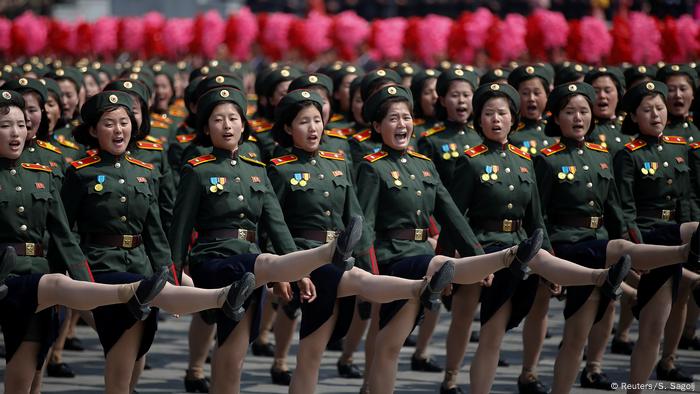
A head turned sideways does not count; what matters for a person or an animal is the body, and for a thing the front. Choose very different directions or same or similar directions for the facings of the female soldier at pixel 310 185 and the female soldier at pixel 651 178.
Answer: same or similar directions

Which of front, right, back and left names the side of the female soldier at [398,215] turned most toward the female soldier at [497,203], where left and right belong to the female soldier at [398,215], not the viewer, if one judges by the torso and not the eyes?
left

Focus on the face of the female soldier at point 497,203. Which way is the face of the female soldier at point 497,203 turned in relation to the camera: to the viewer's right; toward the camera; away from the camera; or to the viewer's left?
toward the camera

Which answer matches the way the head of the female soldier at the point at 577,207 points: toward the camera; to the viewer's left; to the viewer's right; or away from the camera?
toward the camera

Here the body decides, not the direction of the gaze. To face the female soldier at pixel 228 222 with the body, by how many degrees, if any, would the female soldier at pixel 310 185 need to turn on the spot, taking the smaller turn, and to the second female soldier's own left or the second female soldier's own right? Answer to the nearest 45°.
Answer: approximately 90° to the second female soldier's own right

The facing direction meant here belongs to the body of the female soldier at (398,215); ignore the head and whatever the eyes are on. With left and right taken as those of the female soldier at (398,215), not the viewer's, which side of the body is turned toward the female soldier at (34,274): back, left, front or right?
right

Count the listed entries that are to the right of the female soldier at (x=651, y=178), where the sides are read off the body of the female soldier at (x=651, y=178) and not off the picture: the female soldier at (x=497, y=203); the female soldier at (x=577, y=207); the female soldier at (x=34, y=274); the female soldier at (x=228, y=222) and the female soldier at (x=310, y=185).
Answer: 5

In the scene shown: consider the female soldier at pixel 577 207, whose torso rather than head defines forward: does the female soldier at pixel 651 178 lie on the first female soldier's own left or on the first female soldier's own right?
on the first female soldier's own left

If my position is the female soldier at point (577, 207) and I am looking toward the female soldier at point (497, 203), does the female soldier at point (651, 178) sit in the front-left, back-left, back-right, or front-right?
back-right

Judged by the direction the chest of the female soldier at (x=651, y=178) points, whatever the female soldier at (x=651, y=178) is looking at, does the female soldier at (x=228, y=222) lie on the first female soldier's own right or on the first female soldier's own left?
on the first female soldier's own right

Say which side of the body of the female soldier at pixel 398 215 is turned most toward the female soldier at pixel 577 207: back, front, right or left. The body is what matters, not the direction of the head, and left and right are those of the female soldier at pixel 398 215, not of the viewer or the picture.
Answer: left

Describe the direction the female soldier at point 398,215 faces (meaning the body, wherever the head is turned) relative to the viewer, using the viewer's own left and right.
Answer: facing the viewer and to the right of the viewer

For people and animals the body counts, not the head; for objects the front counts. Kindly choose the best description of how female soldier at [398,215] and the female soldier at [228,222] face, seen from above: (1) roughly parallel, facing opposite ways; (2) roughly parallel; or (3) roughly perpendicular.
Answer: roughly parallel
